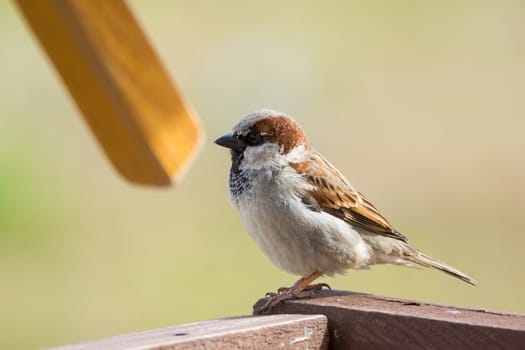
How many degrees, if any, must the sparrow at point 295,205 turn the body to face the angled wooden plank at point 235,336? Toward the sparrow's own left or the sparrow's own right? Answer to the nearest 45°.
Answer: approximately 90° to the sparrow's own left

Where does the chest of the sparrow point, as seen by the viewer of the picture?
to the viewer's left
